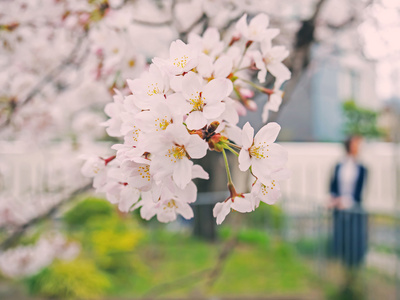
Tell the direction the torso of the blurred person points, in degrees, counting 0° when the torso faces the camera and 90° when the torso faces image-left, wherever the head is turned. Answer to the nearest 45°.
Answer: approximately 0°

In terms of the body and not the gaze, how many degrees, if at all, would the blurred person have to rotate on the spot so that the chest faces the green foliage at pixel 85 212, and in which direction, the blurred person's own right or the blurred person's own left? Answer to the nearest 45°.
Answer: approximately 90° to the blurred person's own right

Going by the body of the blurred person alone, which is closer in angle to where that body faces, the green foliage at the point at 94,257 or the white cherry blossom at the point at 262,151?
the white cherry blossom

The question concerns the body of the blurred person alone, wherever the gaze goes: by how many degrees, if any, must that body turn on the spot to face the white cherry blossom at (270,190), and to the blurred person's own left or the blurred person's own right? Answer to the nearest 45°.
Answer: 0° — they already face it

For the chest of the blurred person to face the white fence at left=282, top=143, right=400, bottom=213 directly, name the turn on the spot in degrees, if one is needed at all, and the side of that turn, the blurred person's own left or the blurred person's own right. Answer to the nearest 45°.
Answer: approximately 180°

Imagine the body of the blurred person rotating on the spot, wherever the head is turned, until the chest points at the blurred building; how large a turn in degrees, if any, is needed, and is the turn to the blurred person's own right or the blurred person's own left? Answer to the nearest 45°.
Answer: approximately 180°

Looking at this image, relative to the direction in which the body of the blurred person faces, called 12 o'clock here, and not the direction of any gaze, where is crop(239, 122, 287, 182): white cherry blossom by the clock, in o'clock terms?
The white cherry blossom is roughly at 12 o'clock from the blurred person.

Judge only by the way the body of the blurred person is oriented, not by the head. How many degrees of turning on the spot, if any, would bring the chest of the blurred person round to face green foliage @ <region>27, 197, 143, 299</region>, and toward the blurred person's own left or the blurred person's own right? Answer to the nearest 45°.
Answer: approximately 90° to the blurred person's own right

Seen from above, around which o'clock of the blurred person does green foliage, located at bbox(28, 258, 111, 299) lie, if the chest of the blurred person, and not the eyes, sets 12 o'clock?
The green foliage is roughly at 2 o'clock from the blurred person.
